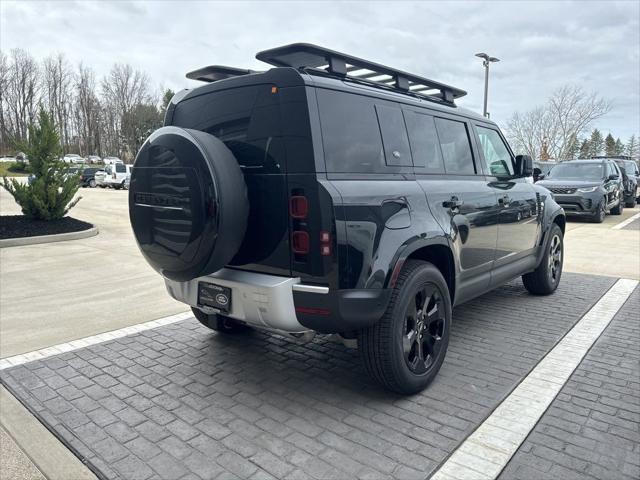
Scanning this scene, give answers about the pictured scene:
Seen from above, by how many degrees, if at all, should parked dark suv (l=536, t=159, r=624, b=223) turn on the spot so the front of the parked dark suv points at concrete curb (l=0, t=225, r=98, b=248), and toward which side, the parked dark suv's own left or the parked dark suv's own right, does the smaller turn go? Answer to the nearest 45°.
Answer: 0° — it already faces it

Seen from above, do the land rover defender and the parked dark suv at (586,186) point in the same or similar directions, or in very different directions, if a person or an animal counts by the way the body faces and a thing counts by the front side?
very different directions

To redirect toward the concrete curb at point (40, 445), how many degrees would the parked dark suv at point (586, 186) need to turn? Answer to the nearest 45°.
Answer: approximately 45° to its left

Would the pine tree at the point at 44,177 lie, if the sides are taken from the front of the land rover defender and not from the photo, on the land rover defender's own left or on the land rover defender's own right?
on the land rover defender's own left

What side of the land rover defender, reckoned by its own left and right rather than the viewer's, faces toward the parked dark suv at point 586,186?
front

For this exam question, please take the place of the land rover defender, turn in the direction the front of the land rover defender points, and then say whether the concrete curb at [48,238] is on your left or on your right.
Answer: on your left

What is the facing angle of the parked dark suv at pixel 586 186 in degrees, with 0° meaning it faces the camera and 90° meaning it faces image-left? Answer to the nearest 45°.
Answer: approximately 45°

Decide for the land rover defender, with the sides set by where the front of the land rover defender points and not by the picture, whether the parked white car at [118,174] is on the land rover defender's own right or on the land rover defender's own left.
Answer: on the land rover defender's own left

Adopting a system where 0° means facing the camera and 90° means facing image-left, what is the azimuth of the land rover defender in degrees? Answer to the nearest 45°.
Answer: approximately 225°

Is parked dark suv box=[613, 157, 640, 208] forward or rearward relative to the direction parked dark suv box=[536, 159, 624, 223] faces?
rearward
